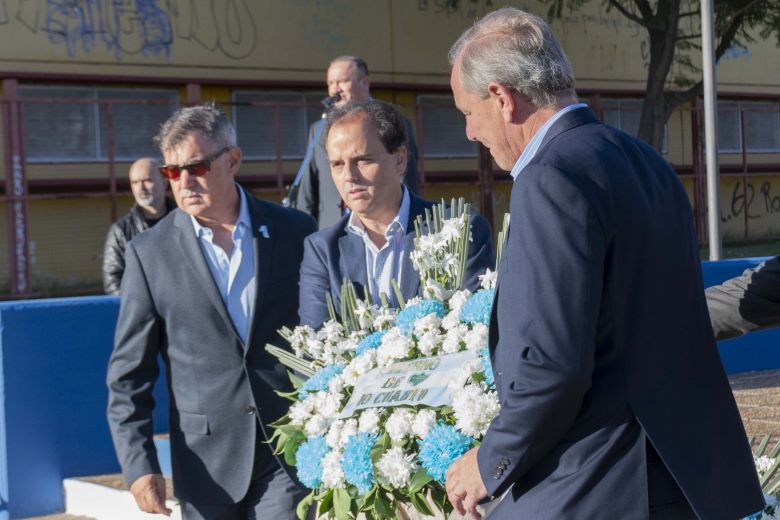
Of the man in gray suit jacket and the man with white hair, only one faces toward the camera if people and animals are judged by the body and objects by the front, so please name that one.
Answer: the man in gray suit jacket

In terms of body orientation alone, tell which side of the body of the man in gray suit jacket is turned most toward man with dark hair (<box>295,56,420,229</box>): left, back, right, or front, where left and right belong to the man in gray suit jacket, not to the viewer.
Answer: back

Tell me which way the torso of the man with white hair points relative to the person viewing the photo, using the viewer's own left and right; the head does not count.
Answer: facing away from the viewer and to the left of the viewer

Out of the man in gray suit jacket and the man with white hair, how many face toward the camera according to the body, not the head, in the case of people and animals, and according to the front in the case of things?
1

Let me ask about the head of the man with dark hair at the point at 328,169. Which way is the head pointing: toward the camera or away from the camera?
toward the camera

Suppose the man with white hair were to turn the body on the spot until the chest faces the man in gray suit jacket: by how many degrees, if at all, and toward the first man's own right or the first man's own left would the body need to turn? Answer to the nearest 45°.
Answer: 0° — they already face them

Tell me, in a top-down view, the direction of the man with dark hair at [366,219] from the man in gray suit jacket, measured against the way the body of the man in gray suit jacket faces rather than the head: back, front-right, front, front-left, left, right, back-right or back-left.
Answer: front-left

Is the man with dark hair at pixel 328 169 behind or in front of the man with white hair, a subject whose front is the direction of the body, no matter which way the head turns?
in front

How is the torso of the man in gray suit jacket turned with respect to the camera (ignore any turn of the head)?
toward the camera

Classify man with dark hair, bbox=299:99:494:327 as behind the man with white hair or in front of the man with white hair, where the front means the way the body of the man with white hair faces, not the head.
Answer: in front

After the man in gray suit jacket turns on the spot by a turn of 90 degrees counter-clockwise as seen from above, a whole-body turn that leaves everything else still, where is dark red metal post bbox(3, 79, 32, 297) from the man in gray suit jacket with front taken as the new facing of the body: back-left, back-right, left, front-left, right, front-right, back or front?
left
